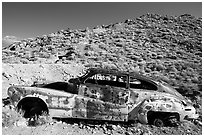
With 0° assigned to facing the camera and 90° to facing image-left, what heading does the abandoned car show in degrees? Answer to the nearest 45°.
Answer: approximately 90°
